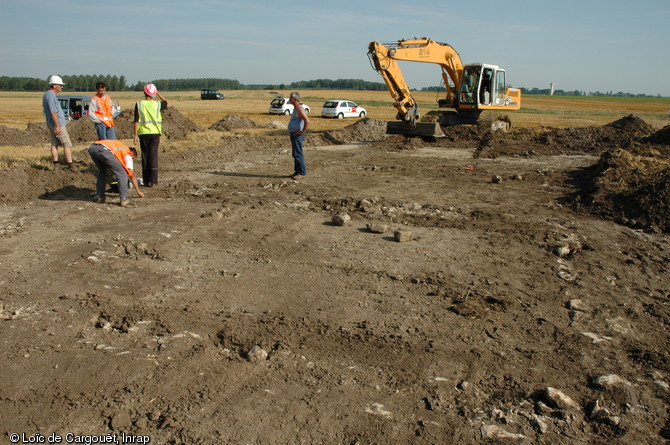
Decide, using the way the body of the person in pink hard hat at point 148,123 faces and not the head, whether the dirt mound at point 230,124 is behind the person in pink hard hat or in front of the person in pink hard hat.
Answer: in front

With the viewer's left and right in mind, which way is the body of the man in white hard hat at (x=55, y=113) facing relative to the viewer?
facing to the right of the viewer

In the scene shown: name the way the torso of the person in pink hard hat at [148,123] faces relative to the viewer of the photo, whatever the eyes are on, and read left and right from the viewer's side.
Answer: facing away from the viewer

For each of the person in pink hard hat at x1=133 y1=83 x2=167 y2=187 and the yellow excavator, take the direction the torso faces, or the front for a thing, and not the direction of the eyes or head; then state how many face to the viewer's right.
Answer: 0

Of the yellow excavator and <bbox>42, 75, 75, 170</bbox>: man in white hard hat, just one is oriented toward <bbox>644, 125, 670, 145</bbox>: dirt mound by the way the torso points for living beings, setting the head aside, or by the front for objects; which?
the man in white hard hat

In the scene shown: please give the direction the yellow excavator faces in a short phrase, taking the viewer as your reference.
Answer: facing the viewer and to the left of the viewer

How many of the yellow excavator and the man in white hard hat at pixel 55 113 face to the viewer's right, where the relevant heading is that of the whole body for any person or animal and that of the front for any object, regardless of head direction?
1

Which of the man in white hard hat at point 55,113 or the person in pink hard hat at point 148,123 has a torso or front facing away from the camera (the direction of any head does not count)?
the person in pink hard hat at point 148,123

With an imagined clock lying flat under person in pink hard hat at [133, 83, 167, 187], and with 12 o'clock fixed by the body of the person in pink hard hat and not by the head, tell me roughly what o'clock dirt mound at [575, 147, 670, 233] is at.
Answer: The dirt mound is roughly at 4 o'clock from the person in pink hard hat.

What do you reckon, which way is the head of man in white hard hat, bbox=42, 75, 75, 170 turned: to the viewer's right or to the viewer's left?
to the viewer's right

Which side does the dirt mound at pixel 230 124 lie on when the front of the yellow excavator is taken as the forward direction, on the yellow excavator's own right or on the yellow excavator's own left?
on the yellow excavator's own right

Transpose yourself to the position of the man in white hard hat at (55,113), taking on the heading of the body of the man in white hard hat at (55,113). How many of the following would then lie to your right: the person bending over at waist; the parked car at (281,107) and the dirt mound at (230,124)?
1

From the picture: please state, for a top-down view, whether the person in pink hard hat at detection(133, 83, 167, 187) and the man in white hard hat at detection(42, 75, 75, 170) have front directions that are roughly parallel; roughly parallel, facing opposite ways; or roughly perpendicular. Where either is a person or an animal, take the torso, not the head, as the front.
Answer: roughly perpendicular

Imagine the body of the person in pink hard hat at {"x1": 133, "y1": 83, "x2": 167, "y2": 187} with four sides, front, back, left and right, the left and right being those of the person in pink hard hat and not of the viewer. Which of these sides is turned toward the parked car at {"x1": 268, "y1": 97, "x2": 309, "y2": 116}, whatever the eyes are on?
front

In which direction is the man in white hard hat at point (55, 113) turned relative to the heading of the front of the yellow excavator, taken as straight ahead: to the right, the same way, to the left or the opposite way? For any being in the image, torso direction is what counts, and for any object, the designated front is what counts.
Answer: the opposite way
